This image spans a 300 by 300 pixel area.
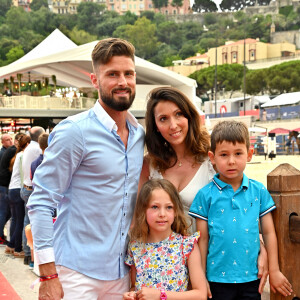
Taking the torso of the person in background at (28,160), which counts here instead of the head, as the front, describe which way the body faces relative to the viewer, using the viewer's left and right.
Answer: facing away from the viewer and to the right of the viewer

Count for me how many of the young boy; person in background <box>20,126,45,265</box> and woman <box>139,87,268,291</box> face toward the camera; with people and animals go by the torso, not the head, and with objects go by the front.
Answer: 2

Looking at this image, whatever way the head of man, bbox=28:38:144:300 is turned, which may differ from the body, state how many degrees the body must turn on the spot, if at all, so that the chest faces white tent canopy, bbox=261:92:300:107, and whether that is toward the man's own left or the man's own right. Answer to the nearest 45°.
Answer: approximately 90° to the man's own left

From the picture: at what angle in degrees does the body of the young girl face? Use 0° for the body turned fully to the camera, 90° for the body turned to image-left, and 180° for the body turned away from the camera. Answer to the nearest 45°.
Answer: approximately 0°

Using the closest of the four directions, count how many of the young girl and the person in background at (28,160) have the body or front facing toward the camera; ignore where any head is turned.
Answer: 1
